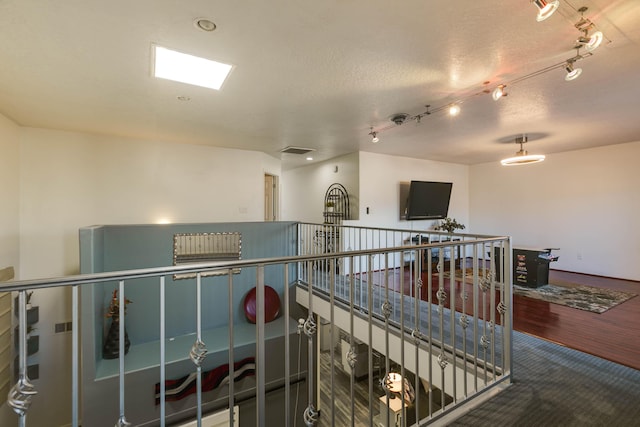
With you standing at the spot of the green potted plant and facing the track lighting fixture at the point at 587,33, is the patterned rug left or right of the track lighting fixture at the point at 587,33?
left

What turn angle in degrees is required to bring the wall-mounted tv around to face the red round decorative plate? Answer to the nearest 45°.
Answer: approximately 90° to its right

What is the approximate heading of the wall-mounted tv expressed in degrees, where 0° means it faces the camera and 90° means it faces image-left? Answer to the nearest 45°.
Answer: approximately 315°

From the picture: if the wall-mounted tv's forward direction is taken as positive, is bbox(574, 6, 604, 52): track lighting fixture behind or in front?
in front

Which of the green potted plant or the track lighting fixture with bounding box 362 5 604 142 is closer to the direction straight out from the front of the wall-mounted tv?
the track lighting fixture

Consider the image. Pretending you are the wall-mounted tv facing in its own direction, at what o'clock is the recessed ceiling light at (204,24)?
The recessed ceiling light is roughly at 2 o'clock from the wall-mounted tv.

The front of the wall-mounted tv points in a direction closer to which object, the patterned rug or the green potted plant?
the patterned rug

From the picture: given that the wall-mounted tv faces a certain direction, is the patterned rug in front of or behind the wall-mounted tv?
in front

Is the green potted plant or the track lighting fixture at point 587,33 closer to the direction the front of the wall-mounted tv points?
the track lighting fixture

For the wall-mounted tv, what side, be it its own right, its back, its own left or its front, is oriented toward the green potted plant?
left
